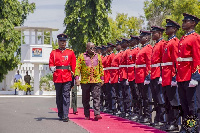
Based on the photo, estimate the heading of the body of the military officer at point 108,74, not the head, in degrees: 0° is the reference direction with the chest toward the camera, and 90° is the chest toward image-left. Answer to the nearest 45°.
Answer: approximately 45°

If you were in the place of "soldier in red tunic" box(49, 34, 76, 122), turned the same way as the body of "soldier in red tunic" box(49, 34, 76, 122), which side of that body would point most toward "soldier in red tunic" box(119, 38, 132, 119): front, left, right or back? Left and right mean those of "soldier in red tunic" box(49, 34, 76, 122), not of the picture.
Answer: left

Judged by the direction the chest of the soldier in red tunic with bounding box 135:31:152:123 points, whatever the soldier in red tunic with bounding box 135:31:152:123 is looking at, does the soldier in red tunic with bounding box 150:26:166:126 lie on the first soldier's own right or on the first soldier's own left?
on the first soldier's own left

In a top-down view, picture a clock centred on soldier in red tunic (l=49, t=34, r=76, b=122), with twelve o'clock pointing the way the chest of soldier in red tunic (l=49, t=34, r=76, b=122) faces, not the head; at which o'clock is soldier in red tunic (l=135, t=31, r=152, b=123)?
soldier in red tunic (l=135, t=31, r=152, b=123) is roughly at 10 o'clock from soldier in red tunic (l=49, t=34, r=76, b=122).

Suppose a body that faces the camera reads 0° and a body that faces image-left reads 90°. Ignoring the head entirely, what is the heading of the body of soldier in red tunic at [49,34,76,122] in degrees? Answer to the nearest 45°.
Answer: approximately 0°
